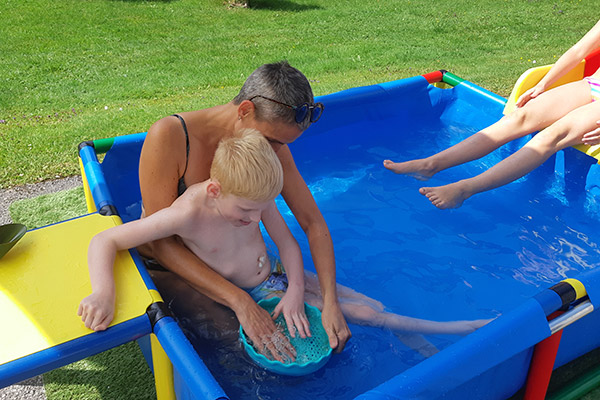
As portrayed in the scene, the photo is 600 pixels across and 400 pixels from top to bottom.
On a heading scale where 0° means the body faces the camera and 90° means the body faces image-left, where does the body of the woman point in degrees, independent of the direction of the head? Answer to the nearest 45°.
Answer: approximately 315°

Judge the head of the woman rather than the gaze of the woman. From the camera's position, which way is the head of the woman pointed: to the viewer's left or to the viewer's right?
to the viewer's right
